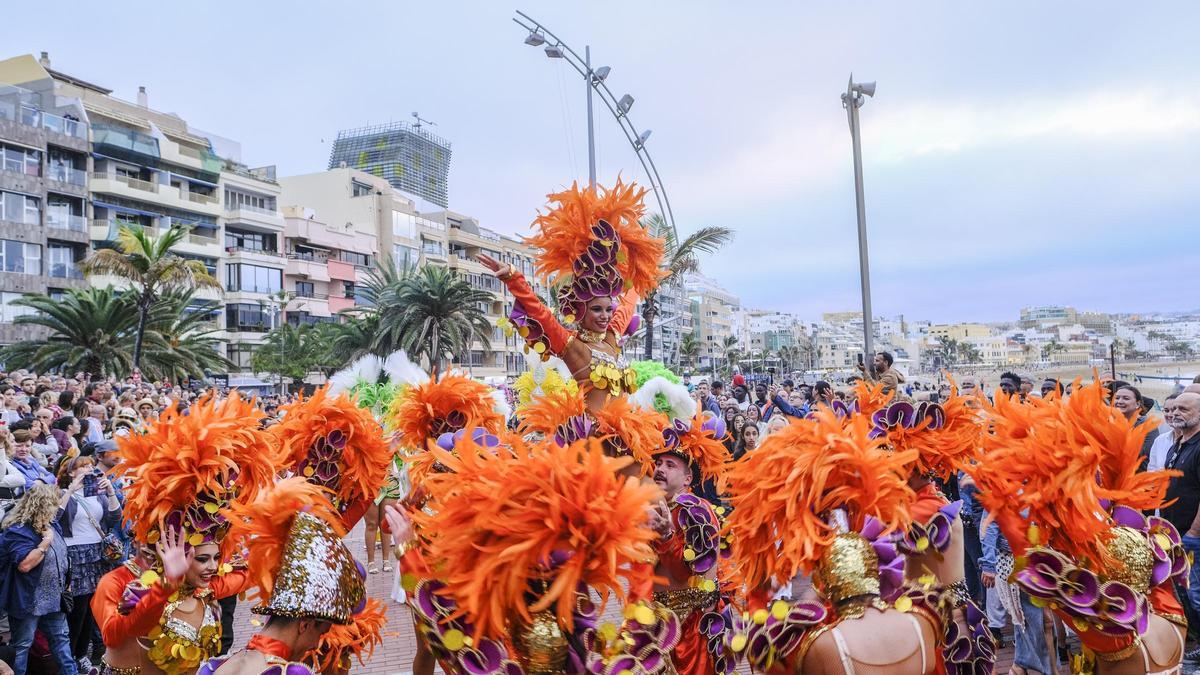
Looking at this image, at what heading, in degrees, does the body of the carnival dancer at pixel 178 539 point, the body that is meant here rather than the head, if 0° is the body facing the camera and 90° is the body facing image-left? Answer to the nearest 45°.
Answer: approximately 315°

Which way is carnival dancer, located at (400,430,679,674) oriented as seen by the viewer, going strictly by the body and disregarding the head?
away from the camera

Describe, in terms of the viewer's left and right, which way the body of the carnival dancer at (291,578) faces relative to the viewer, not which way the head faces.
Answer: facing away from the viewer and to the right of the viewer

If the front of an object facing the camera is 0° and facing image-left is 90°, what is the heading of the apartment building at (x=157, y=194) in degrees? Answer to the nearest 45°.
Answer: approximately 315°

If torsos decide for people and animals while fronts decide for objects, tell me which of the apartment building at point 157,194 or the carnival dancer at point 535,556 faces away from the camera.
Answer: the carnival dancer

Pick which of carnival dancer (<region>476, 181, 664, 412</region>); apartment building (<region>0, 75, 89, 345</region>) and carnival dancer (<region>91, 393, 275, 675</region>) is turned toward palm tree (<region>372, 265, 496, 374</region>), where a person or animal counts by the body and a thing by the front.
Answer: the apartment building

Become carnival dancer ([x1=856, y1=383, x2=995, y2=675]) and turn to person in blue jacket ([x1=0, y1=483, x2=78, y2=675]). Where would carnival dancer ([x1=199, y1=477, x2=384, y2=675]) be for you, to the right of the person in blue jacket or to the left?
left
